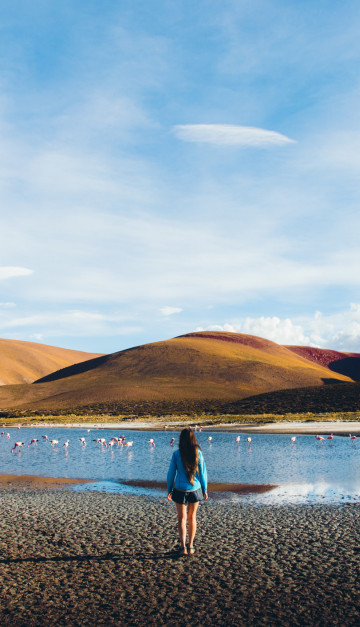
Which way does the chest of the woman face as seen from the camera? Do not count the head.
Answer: away from the camera

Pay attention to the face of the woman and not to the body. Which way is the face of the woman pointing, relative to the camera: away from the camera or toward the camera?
away from the camera
